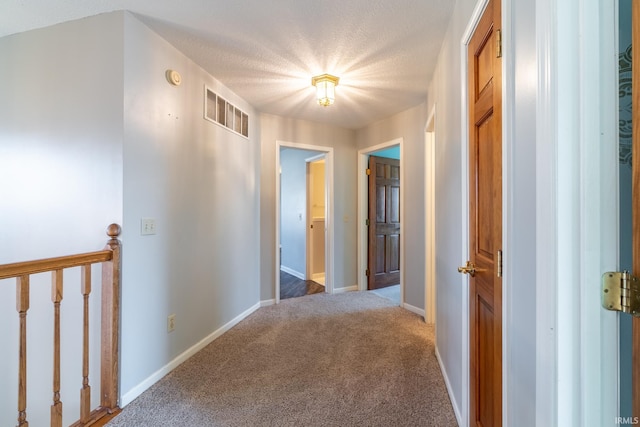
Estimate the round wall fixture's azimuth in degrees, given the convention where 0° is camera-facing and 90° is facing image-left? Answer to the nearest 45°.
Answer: approximately 315°

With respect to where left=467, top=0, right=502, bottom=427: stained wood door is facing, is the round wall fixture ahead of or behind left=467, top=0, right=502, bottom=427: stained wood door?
ahead

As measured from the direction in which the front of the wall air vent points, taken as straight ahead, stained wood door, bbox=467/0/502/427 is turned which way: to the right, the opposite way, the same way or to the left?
the opposite way

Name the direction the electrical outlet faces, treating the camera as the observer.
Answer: facing the viewer and to the right of the viewer

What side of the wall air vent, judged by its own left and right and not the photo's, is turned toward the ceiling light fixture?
front

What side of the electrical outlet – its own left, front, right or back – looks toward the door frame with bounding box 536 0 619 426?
front

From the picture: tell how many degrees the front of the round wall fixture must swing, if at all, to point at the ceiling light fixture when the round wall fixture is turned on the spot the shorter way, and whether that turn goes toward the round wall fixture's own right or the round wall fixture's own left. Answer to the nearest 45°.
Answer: approximately 45° to the round wall fixture's own left

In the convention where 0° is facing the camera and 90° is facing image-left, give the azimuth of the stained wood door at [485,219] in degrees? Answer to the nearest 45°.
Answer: approximately 90°

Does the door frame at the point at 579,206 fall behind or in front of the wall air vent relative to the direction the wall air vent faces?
in front

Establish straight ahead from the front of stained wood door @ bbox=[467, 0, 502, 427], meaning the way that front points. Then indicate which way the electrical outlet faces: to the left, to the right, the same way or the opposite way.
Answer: the opposite way

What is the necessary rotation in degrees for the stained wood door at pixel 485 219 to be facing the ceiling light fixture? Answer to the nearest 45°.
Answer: approximately 45° to its right

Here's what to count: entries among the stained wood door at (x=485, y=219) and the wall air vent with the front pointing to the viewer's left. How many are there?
1
